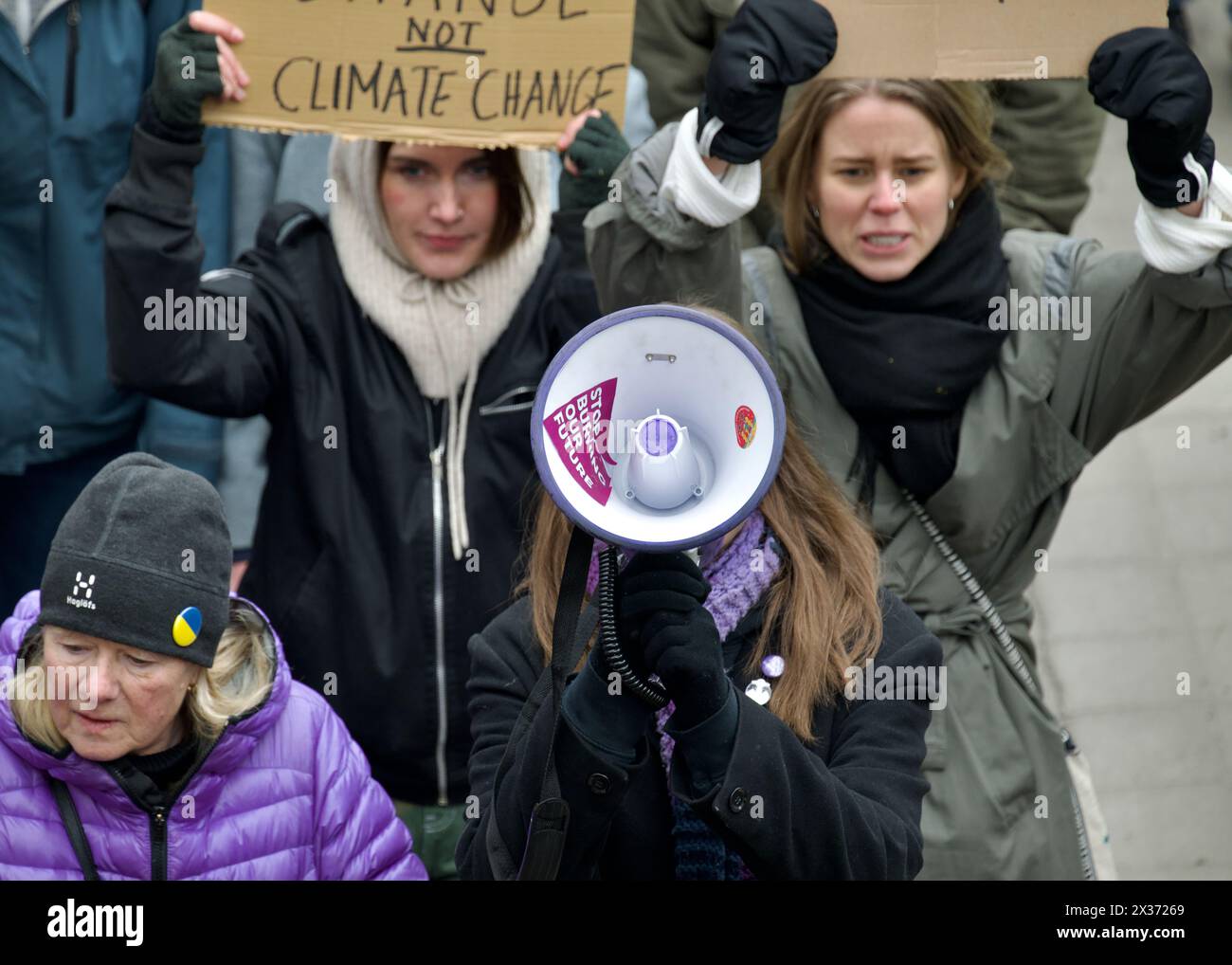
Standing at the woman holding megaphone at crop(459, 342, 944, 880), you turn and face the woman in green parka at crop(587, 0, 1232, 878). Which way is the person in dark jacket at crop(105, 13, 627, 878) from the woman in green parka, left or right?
left

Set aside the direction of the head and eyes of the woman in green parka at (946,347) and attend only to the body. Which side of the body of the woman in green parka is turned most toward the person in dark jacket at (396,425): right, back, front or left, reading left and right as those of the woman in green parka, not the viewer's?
right

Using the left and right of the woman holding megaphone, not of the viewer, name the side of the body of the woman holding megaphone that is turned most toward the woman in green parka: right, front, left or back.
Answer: back

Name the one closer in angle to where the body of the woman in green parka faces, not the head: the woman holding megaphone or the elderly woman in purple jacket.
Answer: the woman holding megaphone

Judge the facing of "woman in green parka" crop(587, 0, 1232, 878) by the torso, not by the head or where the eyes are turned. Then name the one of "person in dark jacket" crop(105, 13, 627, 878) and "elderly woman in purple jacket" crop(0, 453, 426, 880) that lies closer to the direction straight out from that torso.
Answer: the elderly woman in purple jacket

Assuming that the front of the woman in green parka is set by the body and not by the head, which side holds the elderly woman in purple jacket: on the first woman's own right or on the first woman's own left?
on the first woman's own right

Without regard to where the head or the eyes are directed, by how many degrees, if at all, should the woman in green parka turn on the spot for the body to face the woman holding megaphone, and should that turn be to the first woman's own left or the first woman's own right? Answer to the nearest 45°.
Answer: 0° — they already face them

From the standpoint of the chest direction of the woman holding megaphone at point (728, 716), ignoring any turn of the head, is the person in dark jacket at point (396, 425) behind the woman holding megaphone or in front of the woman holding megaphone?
behind

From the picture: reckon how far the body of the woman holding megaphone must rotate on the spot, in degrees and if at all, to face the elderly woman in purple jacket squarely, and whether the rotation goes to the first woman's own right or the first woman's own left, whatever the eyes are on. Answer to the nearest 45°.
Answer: approximately 90° to the first woman's own right

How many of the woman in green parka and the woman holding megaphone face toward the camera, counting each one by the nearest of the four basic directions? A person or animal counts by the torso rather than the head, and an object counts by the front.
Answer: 2

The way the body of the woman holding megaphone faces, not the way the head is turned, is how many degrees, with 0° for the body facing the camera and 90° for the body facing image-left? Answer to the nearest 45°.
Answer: approximately 0°
